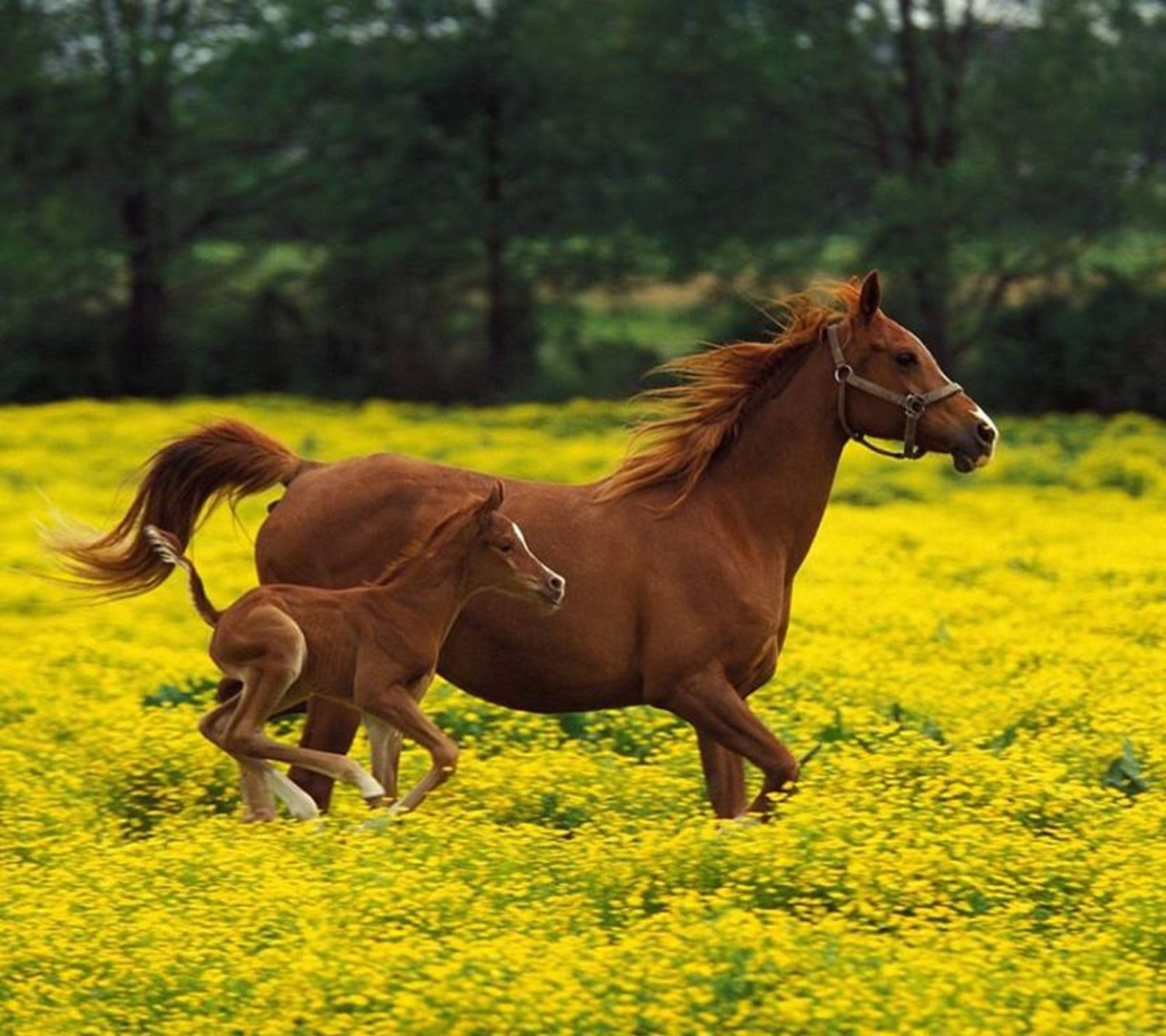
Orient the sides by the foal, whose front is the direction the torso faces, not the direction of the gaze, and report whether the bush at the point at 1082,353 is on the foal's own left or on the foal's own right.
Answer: on the foal's own left

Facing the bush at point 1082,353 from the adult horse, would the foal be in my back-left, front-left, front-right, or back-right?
back-left

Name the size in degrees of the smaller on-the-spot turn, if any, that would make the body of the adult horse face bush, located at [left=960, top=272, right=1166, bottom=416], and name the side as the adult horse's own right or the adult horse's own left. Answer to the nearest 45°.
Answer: approximately 90° to the adult horse's own left

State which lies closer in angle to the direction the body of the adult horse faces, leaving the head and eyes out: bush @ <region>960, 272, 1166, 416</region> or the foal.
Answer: the bush

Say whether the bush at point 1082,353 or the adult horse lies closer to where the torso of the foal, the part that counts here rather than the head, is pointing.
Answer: the adult horse

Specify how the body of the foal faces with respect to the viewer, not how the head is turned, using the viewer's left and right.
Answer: facing to the right of the viewer

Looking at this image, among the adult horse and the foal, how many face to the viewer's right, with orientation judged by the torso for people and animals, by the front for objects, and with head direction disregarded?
2

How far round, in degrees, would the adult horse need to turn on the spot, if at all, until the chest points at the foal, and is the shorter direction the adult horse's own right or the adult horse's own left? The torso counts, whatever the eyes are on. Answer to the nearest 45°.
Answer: approximately 135° to the adult horse's own right

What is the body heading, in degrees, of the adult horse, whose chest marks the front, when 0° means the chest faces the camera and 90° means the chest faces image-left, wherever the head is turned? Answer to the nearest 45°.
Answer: approximately 270°
